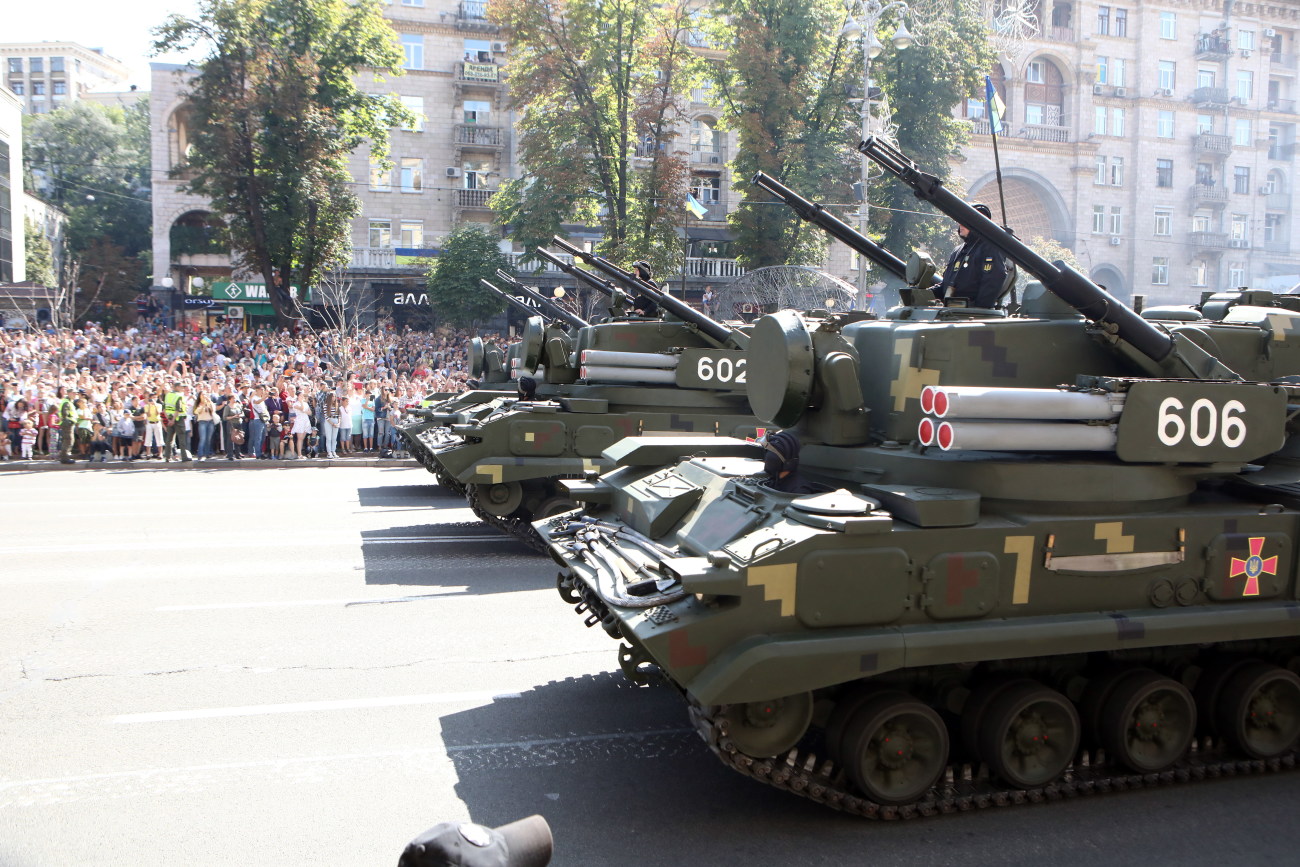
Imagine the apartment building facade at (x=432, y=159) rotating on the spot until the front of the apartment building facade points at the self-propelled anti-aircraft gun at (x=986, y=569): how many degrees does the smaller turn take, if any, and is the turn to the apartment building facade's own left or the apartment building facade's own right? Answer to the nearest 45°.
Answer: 0° — it already faces it

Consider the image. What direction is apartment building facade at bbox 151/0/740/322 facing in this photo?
toward the camera

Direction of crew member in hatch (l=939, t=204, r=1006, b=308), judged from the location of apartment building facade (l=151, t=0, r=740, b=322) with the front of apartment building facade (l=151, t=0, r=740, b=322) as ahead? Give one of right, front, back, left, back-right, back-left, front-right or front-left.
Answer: front

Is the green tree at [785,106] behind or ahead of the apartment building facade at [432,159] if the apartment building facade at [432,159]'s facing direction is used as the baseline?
ahead

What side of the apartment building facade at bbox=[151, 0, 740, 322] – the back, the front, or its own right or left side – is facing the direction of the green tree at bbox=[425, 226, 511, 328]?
front

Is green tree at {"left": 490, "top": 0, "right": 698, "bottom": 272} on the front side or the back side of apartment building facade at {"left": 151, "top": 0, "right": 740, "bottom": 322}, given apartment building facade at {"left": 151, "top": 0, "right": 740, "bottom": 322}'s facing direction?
on the front side

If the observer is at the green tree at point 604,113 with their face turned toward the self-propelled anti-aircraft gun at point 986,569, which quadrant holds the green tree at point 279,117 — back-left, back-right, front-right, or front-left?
back-right

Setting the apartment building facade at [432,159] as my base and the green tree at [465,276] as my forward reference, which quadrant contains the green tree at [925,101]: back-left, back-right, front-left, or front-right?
front-left

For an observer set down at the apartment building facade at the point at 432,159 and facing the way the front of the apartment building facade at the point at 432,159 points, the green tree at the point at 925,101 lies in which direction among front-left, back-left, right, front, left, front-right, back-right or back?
front-left
